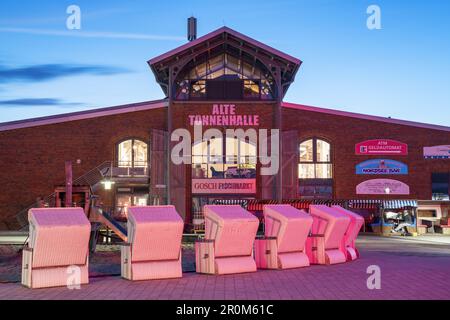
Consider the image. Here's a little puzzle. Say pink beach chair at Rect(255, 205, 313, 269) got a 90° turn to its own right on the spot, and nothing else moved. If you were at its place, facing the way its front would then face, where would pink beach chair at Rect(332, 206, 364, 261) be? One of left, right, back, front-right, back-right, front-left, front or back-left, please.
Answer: front

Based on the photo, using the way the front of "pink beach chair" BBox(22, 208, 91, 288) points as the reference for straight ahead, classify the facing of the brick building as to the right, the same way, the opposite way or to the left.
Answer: the opposite way

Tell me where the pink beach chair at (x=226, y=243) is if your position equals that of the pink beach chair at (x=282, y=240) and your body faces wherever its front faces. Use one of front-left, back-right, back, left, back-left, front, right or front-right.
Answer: left

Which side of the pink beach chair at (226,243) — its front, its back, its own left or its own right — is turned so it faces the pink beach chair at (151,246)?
left

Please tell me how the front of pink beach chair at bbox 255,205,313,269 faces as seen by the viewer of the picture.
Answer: facing away from the viewer and to the left of the viewer

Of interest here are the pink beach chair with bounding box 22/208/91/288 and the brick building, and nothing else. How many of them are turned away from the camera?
1

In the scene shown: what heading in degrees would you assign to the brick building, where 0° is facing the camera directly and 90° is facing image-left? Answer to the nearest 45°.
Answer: approximately 0°

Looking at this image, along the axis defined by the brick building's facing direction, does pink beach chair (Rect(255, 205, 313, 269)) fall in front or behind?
in front

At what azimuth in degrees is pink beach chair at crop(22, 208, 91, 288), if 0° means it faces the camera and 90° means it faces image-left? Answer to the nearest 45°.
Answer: approximately 180°

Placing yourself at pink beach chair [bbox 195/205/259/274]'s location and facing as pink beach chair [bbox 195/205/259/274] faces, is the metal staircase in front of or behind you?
in front

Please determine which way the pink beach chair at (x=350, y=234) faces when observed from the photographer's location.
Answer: facing away from the viewer and to the left of the viewer

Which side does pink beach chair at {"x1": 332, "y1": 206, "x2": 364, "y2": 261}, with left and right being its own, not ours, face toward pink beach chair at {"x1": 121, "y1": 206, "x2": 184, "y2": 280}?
left

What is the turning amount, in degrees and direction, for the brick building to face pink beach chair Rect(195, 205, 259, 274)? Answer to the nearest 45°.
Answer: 0° — it already faces it

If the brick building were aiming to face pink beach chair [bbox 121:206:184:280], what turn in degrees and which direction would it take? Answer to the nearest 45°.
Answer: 0° — it already faces it
